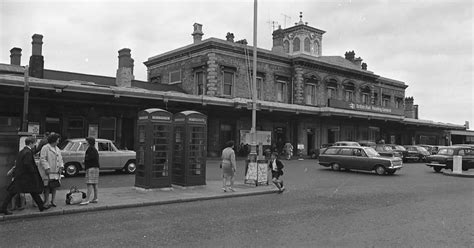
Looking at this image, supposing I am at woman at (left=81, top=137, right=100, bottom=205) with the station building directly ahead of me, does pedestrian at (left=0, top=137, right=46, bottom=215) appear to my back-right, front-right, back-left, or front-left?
back-left

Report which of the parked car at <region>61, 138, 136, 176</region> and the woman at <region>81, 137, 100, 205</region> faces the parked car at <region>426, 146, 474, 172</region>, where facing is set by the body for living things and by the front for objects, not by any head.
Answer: the parked car at <region>61, 138, 136, 176</region>

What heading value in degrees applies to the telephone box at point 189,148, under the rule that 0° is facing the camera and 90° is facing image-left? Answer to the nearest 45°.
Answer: approximately 315°

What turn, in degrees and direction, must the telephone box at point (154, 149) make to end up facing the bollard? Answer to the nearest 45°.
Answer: approximately 45° to its left

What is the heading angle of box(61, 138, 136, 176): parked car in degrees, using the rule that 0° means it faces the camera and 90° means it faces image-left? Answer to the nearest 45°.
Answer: approximately 270°

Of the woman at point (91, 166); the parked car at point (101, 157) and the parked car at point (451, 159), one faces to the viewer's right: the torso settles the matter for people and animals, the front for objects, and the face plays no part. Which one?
the parked car at point (101, 157)

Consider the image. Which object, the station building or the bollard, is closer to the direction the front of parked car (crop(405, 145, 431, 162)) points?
the bollard

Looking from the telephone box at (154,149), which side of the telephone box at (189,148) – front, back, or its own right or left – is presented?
right

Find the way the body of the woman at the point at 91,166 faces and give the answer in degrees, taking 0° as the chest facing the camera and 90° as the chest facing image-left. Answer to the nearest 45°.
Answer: approximately 90°

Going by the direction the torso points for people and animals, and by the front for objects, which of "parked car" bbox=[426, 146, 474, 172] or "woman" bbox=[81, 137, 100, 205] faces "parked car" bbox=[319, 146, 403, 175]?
"parked car" bbox=[426, 146, 474, 172]
